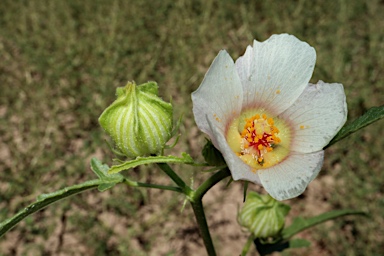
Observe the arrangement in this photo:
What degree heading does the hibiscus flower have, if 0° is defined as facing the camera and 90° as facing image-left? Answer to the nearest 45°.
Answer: approximately 0°
